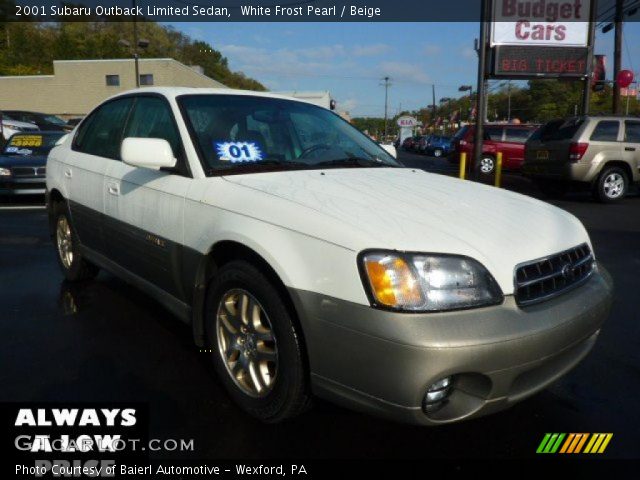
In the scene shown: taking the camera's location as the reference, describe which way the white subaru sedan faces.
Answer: facing the viewer and to the right of the viewer

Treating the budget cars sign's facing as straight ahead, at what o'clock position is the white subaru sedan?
The white subaru sedan is roughly at 12 o'clock from the budget cars sign.

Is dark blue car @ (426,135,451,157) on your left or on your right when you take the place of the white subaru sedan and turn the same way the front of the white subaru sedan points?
on your left

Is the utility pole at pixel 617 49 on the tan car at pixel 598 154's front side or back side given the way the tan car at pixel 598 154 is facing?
on the front side

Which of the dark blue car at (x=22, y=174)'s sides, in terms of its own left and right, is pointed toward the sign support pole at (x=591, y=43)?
left

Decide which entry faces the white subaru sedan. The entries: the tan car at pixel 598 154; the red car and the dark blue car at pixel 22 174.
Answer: the dark blue car

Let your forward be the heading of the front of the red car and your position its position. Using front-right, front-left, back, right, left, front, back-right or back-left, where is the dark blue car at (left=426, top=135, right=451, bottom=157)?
front-left

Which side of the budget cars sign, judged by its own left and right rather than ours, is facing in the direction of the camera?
front

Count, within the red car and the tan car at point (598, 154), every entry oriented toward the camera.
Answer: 0

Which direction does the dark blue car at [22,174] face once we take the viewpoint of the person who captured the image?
facing the viewer
